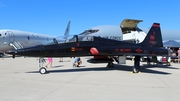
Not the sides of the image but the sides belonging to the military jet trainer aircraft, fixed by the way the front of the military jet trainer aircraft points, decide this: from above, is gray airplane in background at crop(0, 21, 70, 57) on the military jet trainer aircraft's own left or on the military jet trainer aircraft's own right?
on the military jet trainer aircraft's own right

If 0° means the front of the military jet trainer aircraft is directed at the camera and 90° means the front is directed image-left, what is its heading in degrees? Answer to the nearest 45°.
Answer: approximately 90°
